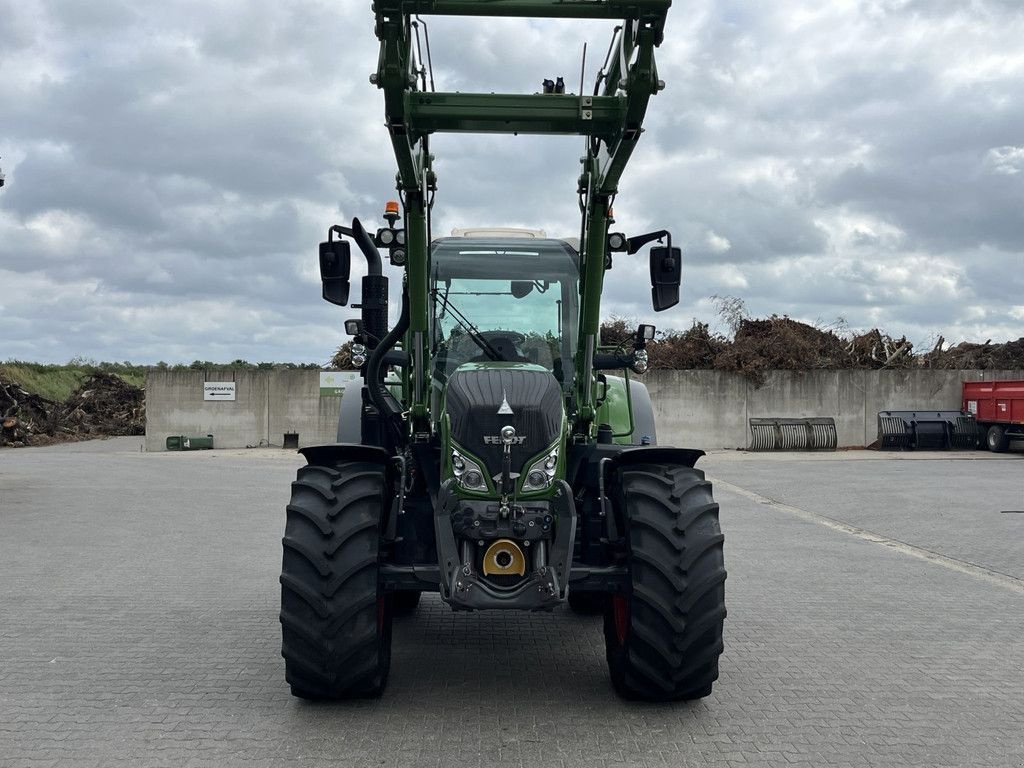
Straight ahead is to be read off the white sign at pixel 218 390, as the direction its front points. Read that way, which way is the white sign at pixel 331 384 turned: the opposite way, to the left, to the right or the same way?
the same way

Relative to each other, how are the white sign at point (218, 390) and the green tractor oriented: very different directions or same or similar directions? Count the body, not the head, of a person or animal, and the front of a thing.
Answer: same or similar directions

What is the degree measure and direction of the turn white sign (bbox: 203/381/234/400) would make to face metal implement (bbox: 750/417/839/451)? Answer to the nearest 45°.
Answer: approximately 90° to its left

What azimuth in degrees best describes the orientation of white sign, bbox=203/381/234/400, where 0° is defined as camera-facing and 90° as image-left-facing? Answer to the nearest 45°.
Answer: approximately 0°

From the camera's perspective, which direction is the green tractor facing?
toward the camera

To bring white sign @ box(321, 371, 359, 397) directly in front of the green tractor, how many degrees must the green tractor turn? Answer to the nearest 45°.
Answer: approximately 180°

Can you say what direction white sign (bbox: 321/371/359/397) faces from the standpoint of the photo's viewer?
facing the viewer

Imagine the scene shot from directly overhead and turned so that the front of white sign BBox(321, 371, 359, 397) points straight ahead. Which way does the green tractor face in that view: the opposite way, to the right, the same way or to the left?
the same way

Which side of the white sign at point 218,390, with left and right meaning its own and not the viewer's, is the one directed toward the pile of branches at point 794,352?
left

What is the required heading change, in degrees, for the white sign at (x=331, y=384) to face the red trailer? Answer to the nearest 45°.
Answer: approximately 90° to its left

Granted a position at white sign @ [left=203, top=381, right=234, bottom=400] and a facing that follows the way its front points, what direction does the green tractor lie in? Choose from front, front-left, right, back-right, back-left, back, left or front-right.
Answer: front

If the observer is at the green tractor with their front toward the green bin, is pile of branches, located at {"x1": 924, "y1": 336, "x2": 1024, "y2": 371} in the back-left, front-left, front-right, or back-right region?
front-right

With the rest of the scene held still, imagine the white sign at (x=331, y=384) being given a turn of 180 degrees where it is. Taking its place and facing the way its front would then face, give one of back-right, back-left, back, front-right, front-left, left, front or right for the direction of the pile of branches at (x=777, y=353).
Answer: right

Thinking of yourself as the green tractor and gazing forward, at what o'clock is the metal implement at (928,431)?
The metal implement is roughly at 7 o'clock from the green tractor.

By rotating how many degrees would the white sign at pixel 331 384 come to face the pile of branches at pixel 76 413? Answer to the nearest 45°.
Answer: approximately 135° to its right

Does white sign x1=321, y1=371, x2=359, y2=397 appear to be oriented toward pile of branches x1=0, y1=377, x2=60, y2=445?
no

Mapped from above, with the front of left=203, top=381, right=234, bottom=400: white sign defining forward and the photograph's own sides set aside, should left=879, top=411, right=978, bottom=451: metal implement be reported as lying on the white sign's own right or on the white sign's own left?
on the white sign's own left

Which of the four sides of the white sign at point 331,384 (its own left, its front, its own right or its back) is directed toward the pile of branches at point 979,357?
left
